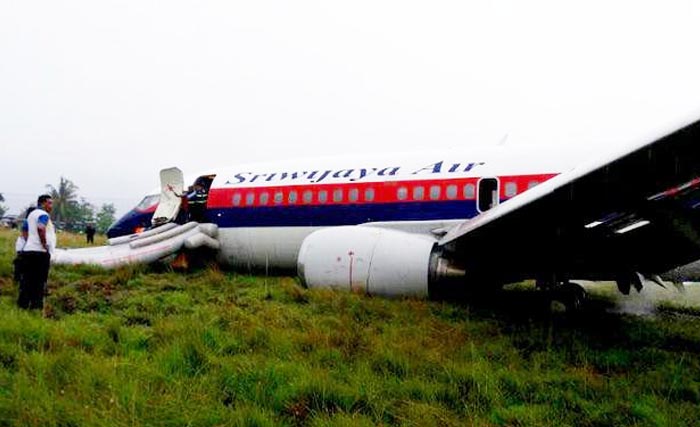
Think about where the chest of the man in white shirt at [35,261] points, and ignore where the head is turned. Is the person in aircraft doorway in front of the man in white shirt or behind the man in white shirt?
in front

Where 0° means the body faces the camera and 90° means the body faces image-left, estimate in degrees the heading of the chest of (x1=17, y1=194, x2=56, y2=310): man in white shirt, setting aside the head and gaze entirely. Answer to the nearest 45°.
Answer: approximately 225°
